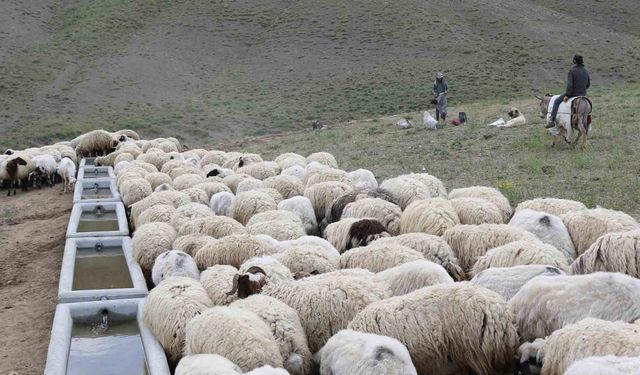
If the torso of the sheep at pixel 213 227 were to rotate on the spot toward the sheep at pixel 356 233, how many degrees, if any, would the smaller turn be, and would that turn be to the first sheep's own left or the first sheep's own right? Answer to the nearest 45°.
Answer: approximately 135° to the first sheep's own left

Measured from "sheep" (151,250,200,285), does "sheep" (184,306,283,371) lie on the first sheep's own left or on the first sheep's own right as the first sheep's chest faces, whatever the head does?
on the first sheep's own left

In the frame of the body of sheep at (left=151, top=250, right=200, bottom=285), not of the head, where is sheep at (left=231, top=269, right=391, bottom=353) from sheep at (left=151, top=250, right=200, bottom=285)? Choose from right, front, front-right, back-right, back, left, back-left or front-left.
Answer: back-left

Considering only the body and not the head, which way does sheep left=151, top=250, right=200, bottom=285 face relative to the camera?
to the viewer's left

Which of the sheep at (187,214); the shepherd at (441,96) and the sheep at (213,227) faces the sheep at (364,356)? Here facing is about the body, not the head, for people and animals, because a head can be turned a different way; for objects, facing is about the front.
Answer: the shepherd

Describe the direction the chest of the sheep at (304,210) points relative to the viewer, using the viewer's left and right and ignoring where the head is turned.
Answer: facing to the left of the viewer

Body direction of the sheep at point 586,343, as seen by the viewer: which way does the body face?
to the viewer's left

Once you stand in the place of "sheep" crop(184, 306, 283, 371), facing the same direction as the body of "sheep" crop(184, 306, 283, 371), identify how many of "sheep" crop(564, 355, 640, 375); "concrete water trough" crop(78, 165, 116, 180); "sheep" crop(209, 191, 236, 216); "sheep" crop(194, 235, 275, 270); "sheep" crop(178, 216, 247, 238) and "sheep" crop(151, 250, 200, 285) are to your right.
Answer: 5

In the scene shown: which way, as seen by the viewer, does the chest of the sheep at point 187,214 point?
to the viewer's left

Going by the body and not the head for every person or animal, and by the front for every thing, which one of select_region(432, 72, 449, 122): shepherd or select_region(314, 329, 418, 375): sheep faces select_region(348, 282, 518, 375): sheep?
the shepherd

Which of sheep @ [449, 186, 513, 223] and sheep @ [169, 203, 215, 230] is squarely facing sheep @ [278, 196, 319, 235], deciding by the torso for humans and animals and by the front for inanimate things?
sheep @ [449, 186, 513, 223]

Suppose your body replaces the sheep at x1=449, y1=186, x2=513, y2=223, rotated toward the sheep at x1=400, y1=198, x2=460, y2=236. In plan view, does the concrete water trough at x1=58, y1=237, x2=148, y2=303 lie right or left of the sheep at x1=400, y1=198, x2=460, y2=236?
right

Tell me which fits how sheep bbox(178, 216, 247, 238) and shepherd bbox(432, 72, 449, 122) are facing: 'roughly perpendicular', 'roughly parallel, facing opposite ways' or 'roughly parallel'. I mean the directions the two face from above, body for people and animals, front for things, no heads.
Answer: roughly perpendicular

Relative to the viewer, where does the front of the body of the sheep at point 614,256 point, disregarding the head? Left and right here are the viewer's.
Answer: facing to the left of the viewer

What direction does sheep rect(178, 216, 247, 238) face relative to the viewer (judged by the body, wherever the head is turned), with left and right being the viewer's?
facing to the left of the viewer

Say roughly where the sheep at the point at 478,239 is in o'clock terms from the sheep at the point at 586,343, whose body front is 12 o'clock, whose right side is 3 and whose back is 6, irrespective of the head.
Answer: the sheep at the point at 478,239 is roughly at 2 o'clock from the sheep at the point at 586,343.
